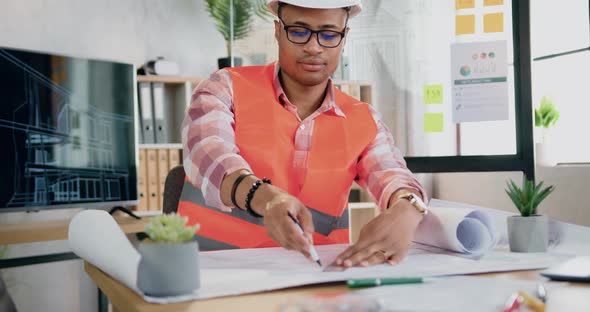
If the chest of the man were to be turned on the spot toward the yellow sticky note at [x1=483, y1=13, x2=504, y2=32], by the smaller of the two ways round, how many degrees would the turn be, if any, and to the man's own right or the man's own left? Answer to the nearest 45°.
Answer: approximately 135° to the man's own left

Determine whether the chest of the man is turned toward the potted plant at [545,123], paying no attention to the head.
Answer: no

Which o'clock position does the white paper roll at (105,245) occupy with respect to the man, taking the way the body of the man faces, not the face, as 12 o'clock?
The white paper roll is roughly at 1 o'clock from the man.

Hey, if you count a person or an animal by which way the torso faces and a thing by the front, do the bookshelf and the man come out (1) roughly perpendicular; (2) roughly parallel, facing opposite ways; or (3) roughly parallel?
roughly parallel

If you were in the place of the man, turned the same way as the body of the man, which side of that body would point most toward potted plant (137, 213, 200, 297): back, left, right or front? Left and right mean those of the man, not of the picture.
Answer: front

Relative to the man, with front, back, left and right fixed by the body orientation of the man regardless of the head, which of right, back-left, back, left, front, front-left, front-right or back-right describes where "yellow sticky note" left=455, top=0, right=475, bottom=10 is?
back-left

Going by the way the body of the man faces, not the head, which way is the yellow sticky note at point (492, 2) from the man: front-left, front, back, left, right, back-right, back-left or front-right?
back-left

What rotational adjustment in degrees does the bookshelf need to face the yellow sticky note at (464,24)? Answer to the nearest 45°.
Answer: approximately 45° to its left

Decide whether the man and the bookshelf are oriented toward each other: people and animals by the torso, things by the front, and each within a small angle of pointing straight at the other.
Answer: no

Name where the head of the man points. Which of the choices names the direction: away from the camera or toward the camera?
toward the camera

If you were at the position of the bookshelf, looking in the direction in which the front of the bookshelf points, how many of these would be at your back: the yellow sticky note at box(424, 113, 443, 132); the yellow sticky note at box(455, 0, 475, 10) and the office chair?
0

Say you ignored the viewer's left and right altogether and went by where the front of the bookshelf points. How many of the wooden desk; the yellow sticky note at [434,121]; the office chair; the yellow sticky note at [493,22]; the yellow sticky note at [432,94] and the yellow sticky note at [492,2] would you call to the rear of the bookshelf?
0

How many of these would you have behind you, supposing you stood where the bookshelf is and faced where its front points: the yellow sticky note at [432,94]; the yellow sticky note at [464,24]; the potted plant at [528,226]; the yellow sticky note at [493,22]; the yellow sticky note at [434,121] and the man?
0

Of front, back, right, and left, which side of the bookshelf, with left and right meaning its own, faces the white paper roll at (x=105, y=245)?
front

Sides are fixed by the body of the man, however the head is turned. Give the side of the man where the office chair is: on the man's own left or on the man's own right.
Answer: on the man's own right

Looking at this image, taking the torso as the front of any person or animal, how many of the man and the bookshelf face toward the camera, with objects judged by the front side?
2

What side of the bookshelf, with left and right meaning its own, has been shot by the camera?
front

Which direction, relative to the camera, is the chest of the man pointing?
toward the camera
